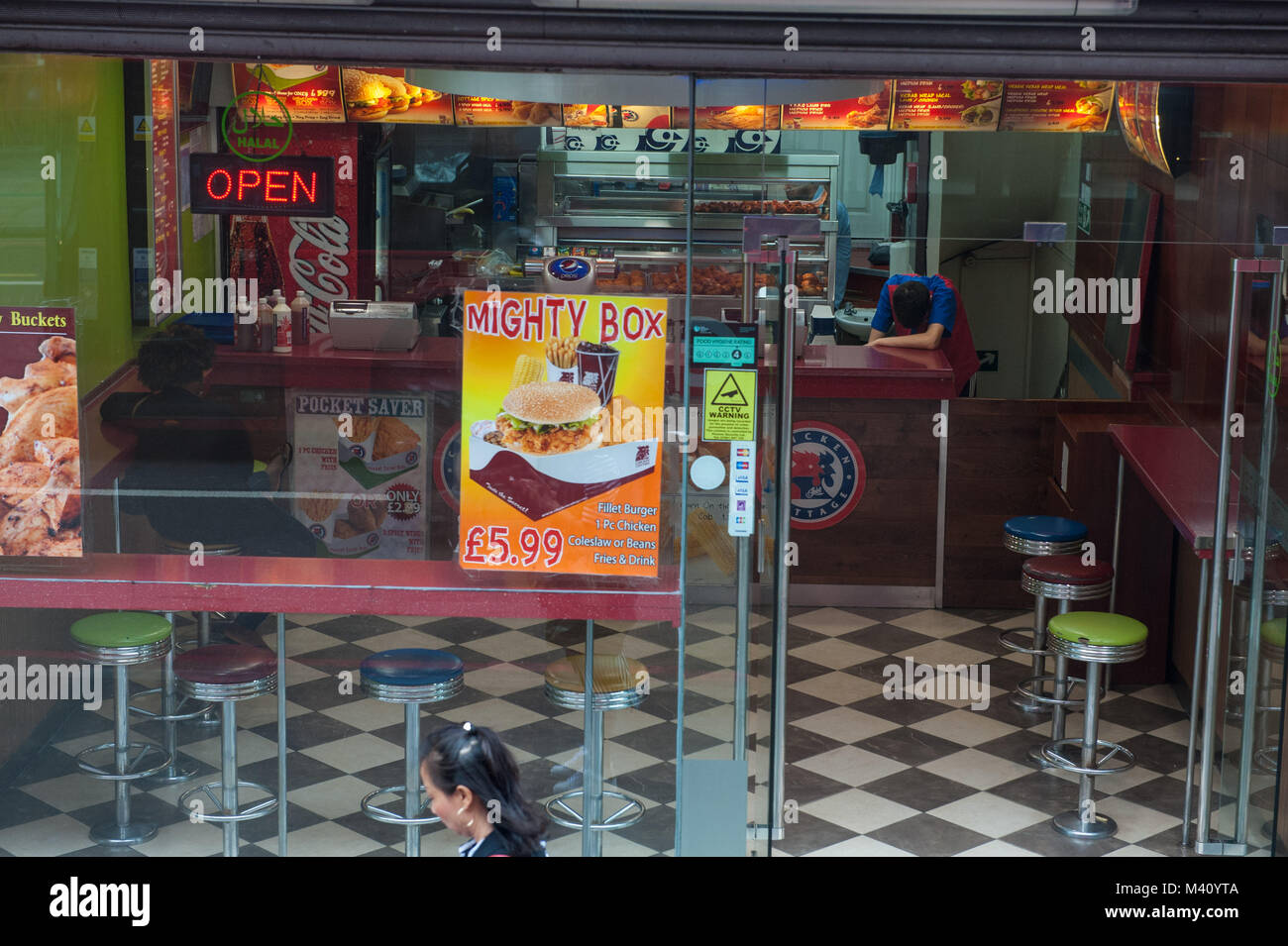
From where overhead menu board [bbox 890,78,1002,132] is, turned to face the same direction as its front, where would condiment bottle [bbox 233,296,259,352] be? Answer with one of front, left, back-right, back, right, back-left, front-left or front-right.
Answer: front-right

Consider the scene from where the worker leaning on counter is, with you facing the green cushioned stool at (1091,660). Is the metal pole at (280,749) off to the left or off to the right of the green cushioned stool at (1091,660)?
right

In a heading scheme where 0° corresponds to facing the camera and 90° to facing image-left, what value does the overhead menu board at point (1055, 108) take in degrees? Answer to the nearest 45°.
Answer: approximately 0°

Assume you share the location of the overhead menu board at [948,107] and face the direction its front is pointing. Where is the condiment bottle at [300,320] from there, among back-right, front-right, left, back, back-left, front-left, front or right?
front-right

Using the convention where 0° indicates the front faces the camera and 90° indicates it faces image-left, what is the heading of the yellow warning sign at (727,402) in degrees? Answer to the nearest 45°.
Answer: approximately 0°

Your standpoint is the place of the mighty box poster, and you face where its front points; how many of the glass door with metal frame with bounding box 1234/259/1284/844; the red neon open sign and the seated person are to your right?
2

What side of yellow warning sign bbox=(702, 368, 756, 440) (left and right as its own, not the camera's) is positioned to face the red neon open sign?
right

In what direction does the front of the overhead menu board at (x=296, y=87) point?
toward the camera

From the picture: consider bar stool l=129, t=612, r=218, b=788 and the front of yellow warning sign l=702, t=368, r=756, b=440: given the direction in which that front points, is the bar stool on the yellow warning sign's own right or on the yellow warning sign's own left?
on the yellow warning sign's own right

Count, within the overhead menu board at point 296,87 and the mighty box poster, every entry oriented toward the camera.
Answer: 2

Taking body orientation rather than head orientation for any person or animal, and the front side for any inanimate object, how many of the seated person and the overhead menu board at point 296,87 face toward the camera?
1

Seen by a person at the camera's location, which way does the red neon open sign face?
facing the viewer
